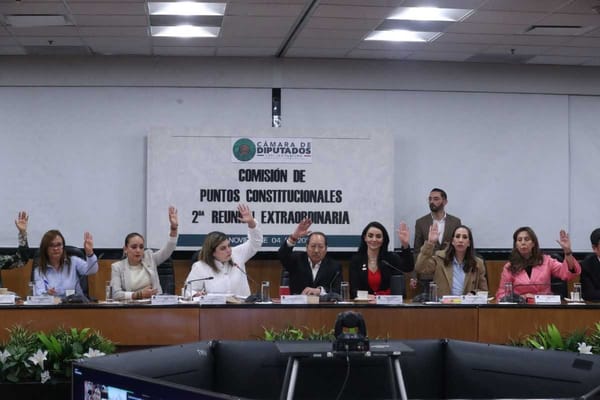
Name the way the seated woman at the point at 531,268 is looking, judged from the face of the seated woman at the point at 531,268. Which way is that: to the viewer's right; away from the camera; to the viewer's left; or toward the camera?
toward the camera

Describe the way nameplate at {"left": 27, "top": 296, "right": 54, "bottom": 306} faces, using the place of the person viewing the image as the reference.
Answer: facing the viewer

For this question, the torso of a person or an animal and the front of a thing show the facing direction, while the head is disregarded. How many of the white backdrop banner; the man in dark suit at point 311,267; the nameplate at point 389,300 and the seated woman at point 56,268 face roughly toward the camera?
4

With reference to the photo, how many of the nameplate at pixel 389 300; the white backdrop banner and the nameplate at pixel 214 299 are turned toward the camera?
3

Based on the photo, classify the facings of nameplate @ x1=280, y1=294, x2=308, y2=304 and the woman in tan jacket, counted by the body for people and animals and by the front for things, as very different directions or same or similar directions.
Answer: same or similar directions

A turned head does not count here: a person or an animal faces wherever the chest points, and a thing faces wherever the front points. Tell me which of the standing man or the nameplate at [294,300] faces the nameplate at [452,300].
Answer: the standing man

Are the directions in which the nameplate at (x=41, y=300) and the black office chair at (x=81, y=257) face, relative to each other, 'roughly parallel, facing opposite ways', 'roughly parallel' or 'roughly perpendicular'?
roughly parallel

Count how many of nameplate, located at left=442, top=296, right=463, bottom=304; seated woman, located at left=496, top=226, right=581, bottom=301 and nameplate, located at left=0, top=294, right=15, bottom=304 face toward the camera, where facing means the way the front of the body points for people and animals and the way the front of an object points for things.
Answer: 3

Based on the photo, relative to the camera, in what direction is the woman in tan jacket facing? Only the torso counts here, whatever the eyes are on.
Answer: toward the camera

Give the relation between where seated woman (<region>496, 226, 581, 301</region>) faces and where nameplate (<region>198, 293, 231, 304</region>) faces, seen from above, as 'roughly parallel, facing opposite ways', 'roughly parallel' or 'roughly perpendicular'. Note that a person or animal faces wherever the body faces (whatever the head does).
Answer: roughly parallel

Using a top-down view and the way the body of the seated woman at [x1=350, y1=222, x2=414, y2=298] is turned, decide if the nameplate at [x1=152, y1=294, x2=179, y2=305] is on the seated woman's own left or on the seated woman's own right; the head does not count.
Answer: on the seated woman's own right

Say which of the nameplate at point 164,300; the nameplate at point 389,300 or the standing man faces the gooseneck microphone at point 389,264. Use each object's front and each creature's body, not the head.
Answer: the standing man

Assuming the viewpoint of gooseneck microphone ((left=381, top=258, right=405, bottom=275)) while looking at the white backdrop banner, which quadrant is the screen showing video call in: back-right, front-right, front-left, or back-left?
back-left

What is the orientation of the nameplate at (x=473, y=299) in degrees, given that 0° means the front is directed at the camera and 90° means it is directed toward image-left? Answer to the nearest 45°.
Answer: approximately 0°

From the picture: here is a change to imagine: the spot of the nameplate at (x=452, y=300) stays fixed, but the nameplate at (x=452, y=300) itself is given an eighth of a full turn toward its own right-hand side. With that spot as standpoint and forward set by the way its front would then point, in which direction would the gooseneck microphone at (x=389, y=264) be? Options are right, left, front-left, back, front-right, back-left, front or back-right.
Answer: right
